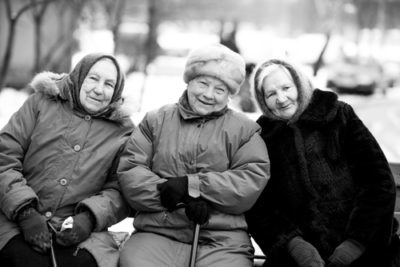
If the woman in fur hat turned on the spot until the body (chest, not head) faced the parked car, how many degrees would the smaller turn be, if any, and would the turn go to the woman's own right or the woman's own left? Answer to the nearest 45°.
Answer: approximately 180°

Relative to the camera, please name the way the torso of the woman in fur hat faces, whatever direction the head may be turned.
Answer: toward the camera

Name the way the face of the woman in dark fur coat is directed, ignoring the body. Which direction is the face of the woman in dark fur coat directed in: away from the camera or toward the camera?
toward the camera

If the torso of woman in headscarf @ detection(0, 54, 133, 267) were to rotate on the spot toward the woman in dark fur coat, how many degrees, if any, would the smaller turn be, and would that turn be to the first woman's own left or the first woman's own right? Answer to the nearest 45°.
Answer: approximately 90° to the first woman's own left

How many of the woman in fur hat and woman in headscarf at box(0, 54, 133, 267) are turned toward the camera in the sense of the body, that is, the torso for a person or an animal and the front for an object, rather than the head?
2

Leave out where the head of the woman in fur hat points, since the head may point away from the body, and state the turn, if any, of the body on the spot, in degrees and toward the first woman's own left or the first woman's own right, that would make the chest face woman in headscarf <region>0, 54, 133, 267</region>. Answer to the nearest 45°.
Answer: approximately 90° to the first woman's own right

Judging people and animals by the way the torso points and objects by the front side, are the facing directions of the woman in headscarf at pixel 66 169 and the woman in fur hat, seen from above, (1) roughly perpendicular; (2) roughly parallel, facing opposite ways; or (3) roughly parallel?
roughly parallel

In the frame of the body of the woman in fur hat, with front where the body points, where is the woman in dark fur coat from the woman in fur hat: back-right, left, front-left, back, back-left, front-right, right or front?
left

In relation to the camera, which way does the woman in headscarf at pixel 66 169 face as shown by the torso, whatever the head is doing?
toward the camera

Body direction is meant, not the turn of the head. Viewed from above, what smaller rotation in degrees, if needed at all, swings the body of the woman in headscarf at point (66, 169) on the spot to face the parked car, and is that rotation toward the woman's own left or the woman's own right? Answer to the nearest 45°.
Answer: approximately 135° to the woman's own left

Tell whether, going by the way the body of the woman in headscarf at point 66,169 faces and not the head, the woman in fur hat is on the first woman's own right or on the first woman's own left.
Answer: on the first woman's own left
